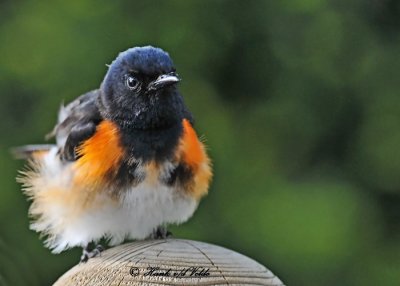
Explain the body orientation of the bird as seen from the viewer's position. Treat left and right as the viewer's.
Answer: facing the viewer and to the right of the viewer
